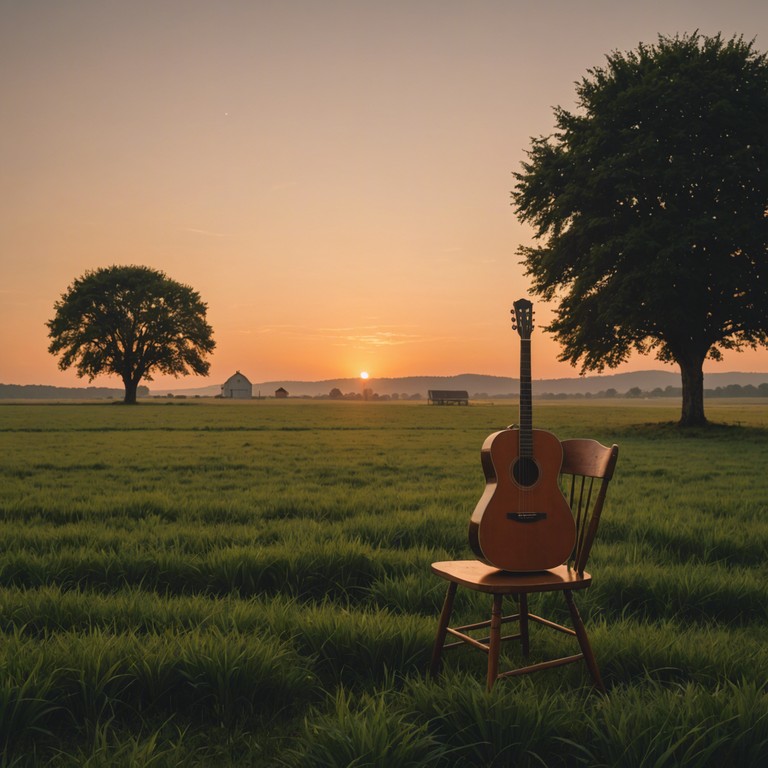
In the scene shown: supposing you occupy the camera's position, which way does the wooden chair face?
facing the viewer and to the left of the viewer

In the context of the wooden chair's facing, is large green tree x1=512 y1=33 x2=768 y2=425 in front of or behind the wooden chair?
behind
